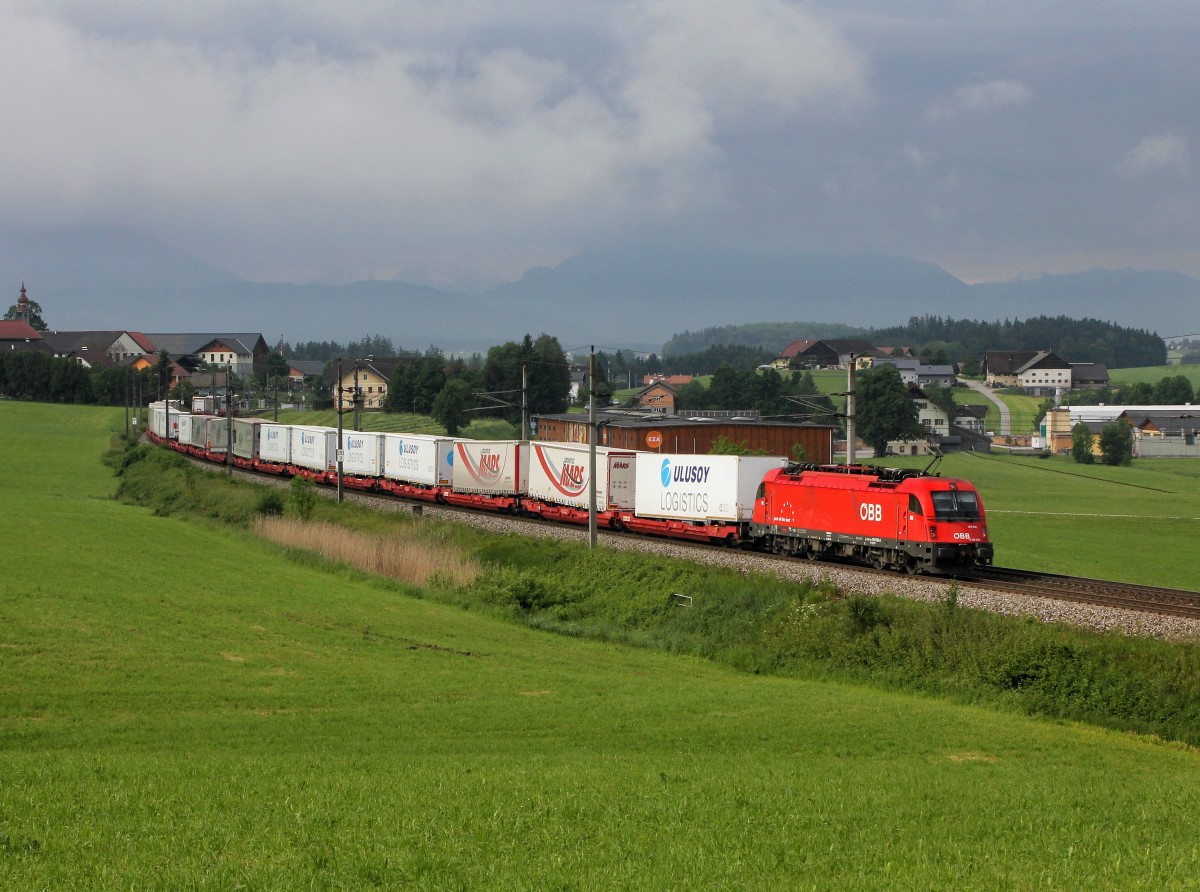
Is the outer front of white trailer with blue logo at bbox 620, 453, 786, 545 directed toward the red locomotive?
yes

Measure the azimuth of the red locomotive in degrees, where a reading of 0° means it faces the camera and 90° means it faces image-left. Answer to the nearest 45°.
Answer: approximately 315°

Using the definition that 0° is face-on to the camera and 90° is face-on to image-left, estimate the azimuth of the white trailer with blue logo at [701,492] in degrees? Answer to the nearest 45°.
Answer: approximately 315°

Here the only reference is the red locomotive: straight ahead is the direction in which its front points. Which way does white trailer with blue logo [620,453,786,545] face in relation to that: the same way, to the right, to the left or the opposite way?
the same way

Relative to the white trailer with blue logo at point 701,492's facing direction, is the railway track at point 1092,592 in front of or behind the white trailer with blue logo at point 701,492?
in front

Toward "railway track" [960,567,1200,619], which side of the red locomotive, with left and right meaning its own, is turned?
front

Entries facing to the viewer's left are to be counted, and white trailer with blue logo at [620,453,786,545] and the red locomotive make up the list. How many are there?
0

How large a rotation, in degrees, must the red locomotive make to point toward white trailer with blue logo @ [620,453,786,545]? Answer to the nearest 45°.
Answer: approximately 180°

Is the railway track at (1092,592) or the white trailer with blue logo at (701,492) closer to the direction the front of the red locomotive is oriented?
the railway track
